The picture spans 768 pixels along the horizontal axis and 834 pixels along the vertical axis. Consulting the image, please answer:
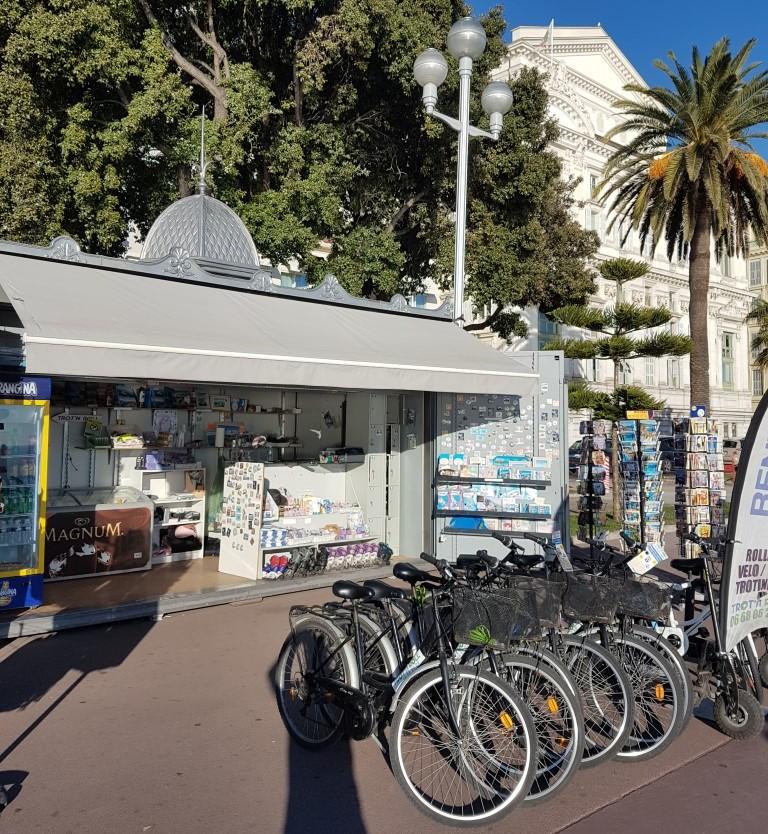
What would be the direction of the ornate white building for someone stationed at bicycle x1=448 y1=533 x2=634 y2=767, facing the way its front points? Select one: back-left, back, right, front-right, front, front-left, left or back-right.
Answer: back-left

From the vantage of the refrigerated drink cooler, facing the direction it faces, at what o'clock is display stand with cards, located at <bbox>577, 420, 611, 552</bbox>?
The display stand with cards is roughly at 9 o'clock from the refrigerated drink cooler.

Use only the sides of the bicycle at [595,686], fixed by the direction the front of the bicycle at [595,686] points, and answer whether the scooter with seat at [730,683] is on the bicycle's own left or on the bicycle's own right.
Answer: on the bicycle's own left

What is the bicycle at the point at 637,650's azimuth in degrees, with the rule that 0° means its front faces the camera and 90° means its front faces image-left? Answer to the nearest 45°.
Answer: approximately 315°

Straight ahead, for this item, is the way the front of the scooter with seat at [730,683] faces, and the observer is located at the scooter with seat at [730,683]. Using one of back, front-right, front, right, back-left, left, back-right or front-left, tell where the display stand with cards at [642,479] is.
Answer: back-left

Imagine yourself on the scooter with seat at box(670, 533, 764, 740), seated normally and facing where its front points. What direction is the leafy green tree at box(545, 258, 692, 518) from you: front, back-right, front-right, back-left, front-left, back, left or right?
back-left
